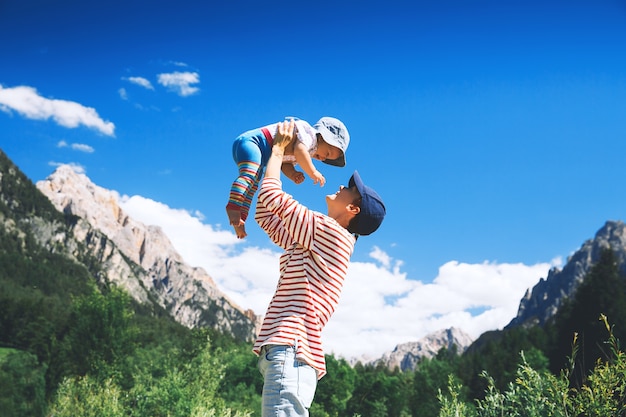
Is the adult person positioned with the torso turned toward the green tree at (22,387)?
no

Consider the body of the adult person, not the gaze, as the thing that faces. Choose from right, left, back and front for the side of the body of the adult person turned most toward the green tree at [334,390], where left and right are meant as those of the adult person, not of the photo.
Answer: right

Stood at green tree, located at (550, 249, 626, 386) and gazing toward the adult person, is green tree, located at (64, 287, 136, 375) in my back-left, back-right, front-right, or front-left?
front-right

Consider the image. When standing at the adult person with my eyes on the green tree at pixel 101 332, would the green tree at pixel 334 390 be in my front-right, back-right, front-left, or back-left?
front-right

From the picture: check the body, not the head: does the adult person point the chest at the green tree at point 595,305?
no

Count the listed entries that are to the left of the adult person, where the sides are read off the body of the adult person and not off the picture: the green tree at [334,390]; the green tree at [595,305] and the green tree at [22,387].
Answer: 0

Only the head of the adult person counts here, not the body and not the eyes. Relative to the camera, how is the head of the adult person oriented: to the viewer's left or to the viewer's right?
to the viewer's left

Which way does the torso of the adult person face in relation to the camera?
to the viewer's left
